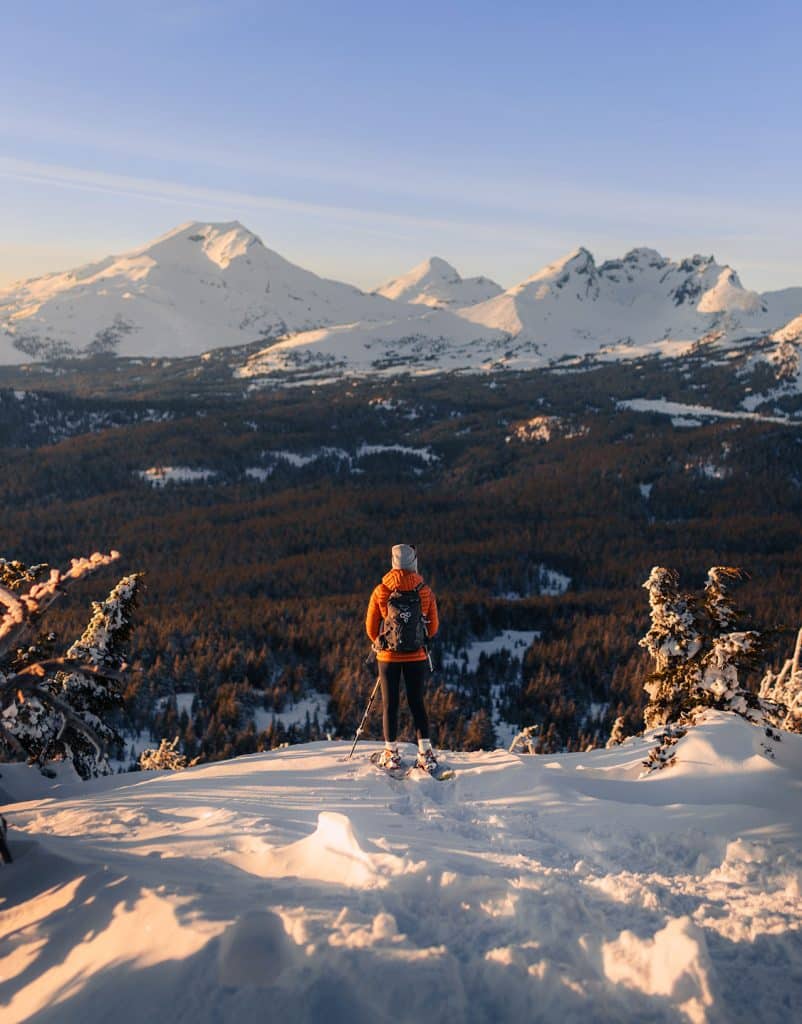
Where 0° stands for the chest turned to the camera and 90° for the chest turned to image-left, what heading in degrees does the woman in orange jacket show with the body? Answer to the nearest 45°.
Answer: approximately 180°

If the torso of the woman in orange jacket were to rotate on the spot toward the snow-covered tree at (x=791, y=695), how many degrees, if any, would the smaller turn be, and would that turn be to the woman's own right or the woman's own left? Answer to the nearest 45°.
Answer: approximately 45° to the woman's own right

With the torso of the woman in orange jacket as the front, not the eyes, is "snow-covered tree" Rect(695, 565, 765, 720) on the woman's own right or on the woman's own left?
on the woman's own right

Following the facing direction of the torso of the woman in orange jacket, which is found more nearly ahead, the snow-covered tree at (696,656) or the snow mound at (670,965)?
the snow-covered tree

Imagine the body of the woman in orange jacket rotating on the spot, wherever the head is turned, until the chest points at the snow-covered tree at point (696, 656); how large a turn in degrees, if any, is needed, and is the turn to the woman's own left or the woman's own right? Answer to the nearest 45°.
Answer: approximately 45° to the woman's own right

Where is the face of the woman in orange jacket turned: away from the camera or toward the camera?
away from the camera

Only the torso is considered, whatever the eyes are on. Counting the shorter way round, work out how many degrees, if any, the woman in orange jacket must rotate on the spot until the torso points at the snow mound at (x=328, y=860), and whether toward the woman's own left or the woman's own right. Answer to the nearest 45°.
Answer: approximately 180°

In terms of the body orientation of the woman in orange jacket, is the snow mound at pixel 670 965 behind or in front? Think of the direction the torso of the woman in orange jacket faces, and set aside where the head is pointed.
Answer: behind

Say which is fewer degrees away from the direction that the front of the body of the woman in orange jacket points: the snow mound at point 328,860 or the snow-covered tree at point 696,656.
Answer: the snow-covered tree
